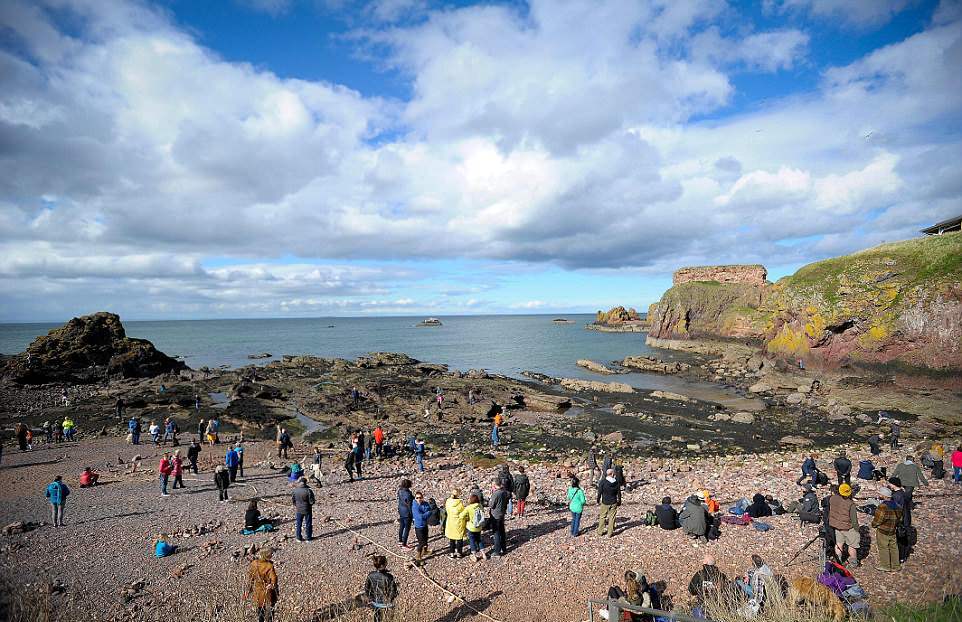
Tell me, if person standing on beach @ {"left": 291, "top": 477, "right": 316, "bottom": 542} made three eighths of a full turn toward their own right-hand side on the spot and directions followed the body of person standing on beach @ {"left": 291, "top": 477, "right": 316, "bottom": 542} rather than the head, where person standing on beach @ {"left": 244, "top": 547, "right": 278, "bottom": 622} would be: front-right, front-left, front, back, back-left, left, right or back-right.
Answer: front-right

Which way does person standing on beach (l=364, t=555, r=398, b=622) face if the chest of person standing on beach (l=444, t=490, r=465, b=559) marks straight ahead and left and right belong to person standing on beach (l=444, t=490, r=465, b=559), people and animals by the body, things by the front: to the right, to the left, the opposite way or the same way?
the same way

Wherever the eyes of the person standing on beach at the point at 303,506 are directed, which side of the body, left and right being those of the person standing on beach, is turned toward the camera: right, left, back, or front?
back

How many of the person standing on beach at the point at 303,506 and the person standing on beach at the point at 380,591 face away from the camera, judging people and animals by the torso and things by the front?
2

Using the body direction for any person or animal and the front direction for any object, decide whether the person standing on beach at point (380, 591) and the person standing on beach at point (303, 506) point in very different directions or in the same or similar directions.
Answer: same or similar directions

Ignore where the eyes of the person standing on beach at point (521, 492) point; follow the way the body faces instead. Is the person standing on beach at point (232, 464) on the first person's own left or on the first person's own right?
on the first person's own left

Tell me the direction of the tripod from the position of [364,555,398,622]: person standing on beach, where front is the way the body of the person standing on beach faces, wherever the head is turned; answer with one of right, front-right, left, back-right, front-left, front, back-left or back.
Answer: right

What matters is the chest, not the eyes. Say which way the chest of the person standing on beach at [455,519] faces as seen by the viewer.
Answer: away from the camera

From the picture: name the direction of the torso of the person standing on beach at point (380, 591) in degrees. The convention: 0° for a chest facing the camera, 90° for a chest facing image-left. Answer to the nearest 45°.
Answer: approximately 180°

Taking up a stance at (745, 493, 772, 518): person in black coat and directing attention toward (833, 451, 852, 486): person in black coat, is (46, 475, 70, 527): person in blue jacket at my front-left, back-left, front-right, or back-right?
back-left

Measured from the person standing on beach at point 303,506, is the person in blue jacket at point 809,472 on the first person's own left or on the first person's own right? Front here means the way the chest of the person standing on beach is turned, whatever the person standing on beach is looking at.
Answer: on the first person's own right

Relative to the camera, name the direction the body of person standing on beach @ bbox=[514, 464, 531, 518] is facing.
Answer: away from the camera

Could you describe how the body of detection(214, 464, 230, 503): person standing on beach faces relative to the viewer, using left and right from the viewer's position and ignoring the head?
facing away from the viewer

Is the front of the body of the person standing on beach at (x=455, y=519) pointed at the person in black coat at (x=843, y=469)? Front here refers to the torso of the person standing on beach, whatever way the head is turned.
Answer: no

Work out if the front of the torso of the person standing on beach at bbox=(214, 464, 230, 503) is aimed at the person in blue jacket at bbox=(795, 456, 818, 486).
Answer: no

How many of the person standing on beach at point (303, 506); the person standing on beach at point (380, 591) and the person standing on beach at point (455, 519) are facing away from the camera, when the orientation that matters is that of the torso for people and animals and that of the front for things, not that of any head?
3
